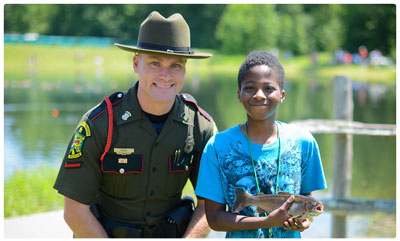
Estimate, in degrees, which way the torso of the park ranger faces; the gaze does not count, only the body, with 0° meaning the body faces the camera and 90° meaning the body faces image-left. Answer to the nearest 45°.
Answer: approximately 315°

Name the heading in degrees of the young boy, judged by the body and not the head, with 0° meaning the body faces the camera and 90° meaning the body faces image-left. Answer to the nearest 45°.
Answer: approximately 0°

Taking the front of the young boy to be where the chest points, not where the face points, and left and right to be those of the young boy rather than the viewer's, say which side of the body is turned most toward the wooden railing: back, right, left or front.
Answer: back

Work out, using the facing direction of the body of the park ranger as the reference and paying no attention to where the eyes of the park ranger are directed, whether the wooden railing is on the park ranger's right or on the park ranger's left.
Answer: on the park ranger's left

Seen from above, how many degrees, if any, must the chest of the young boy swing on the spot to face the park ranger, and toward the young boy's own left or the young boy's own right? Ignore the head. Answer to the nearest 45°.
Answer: approximately 135° to the young boy's own right
